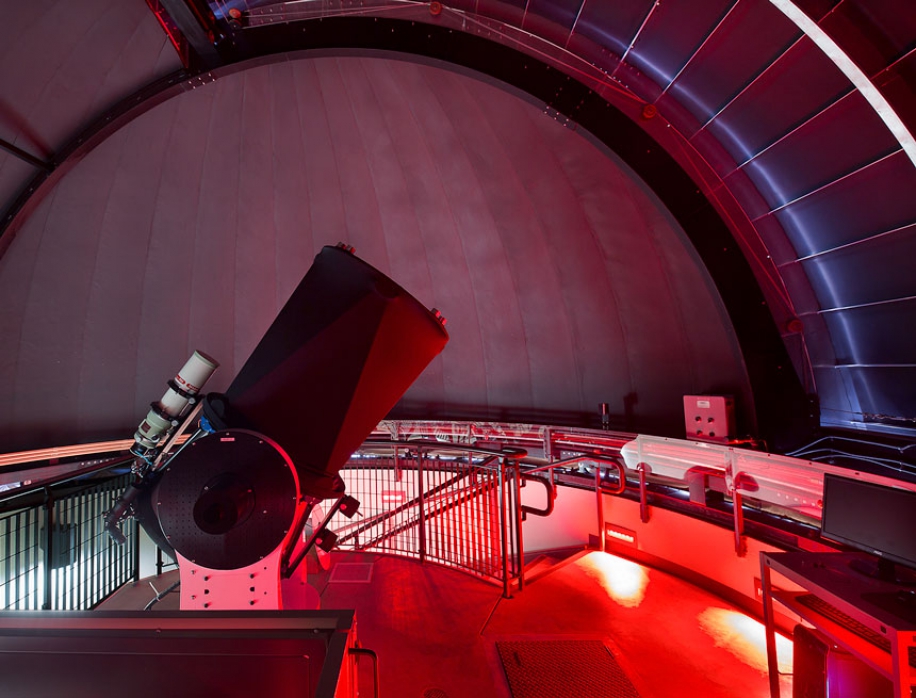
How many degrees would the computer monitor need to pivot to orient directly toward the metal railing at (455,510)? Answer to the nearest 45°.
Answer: approximately 45° to its right

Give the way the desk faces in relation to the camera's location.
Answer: facing the viewer and to the left of the viewer

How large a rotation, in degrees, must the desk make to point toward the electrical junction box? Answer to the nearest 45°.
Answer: approximately 135° to its right

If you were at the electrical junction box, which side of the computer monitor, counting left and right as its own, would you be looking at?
right

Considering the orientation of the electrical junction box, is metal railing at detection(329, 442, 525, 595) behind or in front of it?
in front

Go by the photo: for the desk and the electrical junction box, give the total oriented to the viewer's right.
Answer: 0

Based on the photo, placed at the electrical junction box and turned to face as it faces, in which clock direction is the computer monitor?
The computer monitor is roughly at 10 o'clock from the electrical junction box.

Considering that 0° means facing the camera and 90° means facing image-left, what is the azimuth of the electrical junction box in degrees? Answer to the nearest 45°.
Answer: approximately 45°

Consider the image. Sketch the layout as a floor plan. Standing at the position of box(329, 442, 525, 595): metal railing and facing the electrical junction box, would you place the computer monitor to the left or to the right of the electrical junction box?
right

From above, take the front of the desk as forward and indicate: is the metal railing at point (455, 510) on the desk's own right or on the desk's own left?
on the desk's own right
